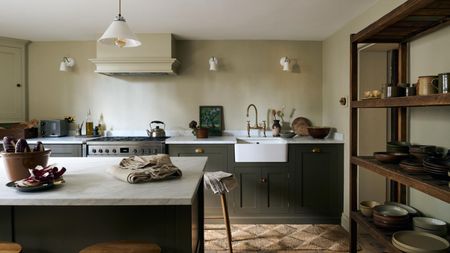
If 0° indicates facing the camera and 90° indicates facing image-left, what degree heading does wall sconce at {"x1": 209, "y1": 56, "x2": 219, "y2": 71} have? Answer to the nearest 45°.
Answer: approximately 0°

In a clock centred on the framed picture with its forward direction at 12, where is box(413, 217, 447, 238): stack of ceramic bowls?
The stack of ceramic bowls is roughly at 11 o'clock from the framed picture.

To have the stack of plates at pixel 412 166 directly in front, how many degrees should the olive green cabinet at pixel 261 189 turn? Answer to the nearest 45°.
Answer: approximately 45° to its left

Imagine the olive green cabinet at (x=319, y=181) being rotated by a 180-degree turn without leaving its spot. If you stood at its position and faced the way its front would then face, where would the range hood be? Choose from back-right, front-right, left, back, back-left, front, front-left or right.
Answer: left

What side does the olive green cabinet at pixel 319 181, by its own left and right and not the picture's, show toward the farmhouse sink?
right

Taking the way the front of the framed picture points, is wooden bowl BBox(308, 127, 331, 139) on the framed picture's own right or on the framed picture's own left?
on the framed picture's own left

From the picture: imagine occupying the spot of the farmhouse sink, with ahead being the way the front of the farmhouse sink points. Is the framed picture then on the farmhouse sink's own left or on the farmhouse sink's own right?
on the farmhouse sink's own right

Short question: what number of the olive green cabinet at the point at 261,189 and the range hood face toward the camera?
2

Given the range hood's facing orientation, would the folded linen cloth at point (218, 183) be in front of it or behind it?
in front

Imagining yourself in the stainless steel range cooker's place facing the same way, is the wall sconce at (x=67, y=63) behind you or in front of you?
behind

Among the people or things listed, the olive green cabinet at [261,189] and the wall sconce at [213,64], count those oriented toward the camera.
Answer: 2

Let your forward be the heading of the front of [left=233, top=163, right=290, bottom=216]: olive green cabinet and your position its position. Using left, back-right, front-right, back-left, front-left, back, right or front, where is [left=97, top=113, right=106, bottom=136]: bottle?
right
